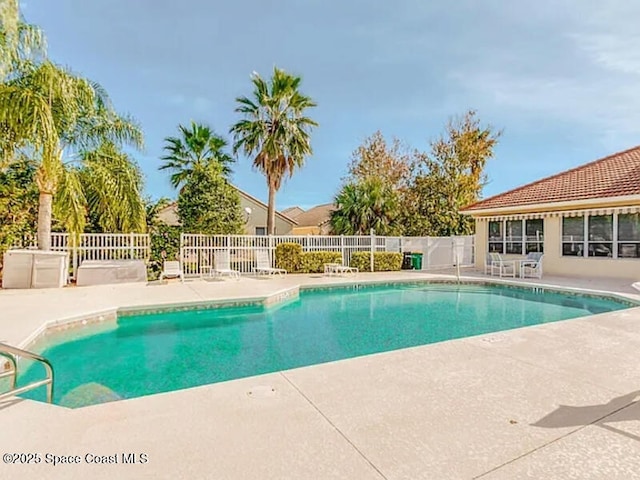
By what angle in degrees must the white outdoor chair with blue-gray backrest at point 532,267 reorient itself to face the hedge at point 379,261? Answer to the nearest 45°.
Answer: approximately 45° to its right

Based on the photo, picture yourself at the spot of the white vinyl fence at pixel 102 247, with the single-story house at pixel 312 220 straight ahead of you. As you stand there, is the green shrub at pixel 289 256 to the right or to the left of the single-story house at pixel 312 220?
right

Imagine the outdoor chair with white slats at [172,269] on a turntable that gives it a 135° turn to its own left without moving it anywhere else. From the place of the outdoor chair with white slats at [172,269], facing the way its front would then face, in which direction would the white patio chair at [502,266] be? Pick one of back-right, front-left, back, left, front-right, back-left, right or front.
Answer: front-right

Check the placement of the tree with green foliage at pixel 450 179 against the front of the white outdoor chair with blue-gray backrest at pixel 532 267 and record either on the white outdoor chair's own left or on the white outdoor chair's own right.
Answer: on the white outdoor chair's own right

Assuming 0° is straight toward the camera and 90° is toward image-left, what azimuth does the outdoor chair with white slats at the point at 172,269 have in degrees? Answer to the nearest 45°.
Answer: approximately 0°

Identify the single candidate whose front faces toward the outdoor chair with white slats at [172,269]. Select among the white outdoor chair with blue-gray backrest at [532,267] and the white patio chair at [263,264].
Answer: the white outdoor chair with blue-gray backrest at [532,267]

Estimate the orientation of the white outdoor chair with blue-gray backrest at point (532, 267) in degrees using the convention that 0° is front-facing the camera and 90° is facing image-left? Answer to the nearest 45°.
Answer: approximately 45°

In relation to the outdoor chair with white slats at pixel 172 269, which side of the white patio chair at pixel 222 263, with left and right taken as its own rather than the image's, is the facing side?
right

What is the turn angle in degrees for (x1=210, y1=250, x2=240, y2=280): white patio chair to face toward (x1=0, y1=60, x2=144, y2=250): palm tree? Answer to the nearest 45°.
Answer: approximately 90° to its right

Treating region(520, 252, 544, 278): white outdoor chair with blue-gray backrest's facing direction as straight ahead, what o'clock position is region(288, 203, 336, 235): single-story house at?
The single-story house is roughly at 3 o'clock from the white outdoor chair with blue-gray backrest.

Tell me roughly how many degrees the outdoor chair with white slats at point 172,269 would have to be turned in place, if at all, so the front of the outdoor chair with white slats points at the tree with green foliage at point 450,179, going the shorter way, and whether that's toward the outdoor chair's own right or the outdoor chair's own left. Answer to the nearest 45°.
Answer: approximately 90° to the outdoor chair's own left
